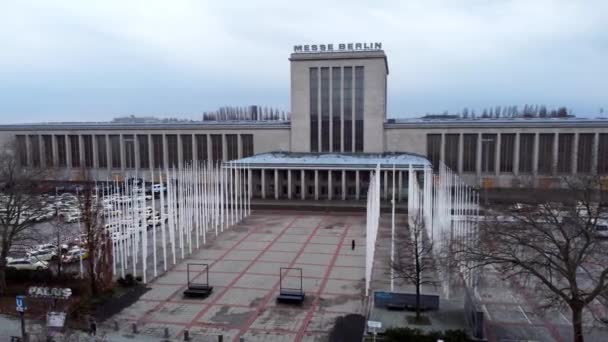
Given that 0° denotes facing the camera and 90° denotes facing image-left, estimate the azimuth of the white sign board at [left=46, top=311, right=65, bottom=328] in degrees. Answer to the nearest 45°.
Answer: approximately 0°

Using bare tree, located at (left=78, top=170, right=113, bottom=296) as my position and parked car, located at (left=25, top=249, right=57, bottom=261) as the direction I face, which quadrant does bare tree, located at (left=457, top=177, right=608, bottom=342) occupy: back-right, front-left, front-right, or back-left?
back-right

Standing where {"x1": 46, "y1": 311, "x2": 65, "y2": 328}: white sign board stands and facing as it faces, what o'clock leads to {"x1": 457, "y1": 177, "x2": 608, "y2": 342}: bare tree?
The bare tree is roughly at 10 o'clock from the white sign board.

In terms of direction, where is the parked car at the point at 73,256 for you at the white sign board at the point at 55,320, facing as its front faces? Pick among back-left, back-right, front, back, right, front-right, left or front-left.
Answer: back

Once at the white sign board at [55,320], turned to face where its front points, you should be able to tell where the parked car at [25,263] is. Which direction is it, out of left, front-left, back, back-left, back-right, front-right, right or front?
back

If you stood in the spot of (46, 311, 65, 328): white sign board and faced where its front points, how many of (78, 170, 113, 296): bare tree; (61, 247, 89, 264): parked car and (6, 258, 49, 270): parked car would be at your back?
3

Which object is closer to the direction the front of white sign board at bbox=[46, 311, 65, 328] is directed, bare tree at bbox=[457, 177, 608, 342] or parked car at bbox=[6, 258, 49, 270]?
the bare tree

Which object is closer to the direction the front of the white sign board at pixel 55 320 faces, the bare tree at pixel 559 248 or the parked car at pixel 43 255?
the bare tree

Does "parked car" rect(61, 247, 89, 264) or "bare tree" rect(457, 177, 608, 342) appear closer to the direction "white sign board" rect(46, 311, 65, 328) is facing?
the bare tree

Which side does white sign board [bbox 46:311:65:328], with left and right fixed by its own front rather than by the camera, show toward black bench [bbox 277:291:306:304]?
left

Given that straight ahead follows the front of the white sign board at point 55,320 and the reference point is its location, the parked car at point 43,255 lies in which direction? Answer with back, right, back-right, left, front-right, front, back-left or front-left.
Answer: back

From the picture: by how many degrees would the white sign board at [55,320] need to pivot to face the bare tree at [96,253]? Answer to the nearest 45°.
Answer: approximately 180°
